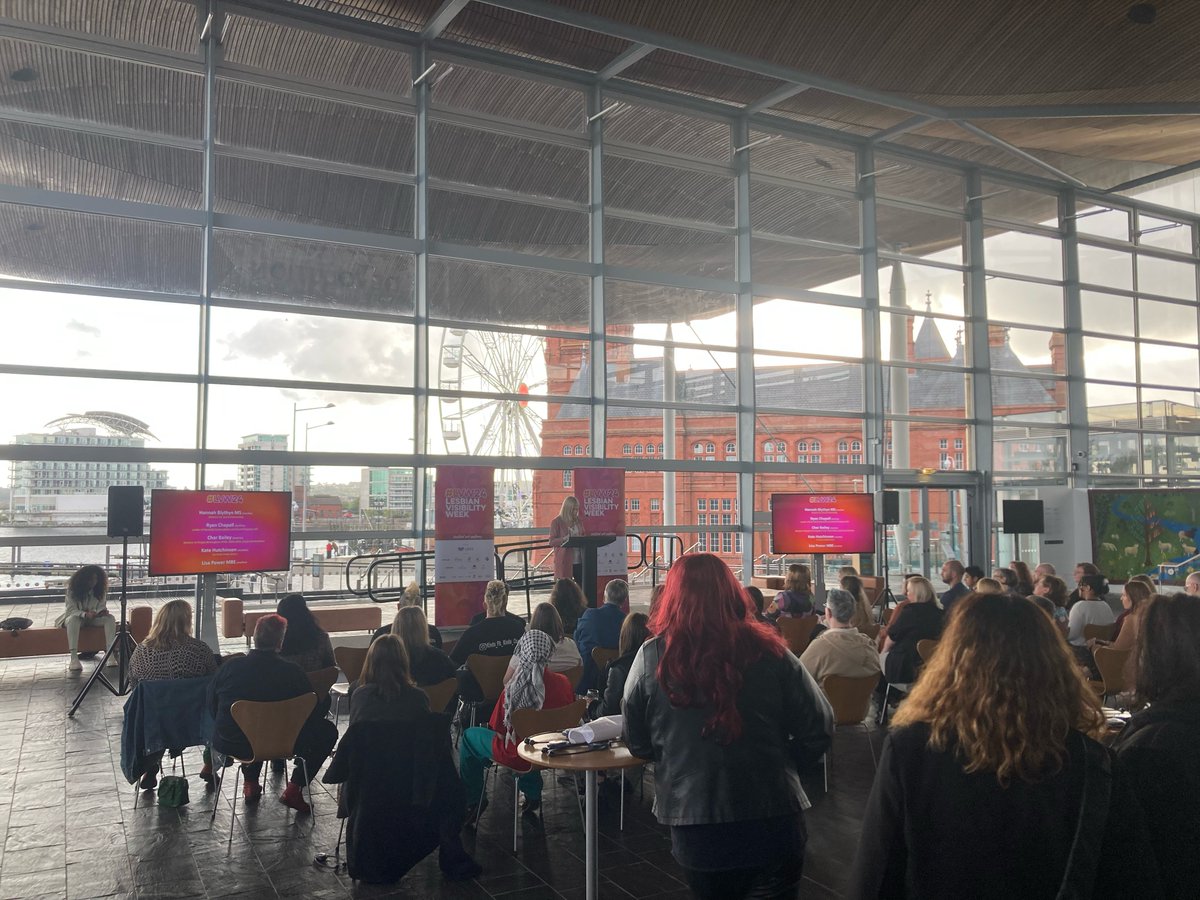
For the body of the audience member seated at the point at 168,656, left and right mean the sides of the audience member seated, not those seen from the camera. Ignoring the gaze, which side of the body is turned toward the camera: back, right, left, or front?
back

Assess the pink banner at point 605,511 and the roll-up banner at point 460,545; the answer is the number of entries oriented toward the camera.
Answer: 2

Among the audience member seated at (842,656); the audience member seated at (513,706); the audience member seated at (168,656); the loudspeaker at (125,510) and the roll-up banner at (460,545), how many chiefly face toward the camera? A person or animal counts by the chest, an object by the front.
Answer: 2

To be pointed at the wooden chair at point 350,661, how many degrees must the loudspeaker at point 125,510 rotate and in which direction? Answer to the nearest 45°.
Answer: approximately 45° to its left

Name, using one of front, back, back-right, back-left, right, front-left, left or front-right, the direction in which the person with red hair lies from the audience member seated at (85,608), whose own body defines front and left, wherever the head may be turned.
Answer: front

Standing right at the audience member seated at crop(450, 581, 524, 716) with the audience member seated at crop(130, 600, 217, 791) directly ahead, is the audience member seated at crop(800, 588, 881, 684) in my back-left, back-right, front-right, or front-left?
back-left

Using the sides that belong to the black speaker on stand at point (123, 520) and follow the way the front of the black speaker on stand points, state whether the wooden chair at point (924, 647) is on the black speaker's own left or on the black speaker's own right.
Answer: on the black speaker's own left

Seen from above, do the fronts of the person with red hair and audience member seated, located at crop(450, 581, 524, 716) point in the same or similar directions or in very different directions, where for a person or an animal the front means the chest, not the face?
same or similar directions

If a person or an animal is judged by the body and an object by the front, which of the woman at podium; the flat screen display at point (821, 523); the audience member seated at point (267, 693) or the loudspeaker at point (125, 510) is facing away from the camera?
the audience member seated

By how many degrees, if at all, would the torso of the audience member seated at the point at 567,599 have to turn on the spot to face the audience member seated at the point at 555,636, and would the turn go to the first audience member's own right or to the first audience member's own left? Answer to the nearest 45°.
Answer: approximately 180°

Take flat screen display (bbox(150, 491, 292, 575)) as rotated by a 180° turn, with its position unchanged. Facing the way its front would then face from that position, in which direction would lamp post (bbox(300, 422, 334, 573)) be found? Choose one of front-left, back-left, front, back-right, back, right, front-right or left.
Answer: front-right

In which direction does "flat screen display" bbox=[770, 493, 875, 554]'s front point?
toward the camera

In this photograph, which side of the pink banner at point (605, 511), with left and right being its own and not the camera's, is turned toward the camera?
front

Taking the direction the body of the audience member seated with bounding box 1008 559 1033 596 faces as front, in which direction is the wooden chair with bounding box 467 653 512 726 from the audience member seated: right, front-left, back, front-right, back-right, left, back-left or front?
left

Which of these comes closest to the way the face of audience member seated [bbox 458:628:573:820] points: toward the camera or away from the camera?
away from the camera

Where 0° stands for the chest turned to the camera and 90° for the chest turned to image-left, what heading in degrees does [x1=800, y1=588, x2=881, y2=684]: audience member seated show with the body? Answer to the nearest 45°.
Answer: approximately 180°

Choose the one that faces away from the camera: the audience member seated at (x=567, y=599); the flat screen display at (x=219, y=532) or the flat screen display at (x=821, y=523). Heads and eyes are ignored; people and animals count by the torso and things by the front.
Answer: the audience member seated

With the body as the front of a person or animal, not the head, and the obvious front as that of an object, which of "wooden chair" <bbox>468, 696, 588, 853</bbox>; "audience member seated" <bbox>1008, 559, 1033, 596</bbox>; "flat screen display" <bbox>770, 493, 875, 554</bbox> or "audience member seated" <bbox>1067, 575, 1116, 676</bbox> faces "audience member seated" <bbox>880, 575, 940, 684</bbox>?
the flat screen display

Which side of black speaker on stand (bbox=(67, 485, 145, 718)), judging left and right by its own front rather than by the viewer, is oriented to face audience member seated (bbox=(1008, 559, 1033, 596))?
left

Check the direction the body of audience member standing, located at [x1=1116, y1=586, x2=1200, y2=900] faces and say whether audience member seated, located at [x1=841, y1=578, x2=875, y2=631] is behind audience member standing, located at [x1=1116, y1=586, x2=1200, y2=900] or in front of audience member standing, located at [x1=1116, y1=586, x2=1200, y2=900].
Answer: in front

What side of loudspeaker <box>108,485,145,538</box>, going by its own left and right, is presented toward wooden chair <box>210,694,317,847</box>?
front

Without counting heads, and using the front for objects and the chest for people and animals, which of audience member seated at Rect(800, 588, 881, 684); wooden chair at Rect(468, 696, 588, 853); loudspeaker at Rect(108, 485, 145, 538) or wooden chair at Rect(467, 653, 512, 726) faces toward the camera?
the loudspeaker

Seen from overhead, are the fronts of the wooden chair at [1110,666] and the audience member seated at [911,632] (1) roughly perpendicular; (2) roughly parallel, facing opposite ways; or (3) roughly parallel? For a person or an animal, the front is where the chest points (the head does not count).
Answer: roughly parallel

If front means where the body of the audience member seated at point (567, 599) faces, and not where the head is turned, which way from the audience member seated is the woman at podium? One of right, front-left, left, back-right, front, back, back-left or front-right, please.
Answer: front
